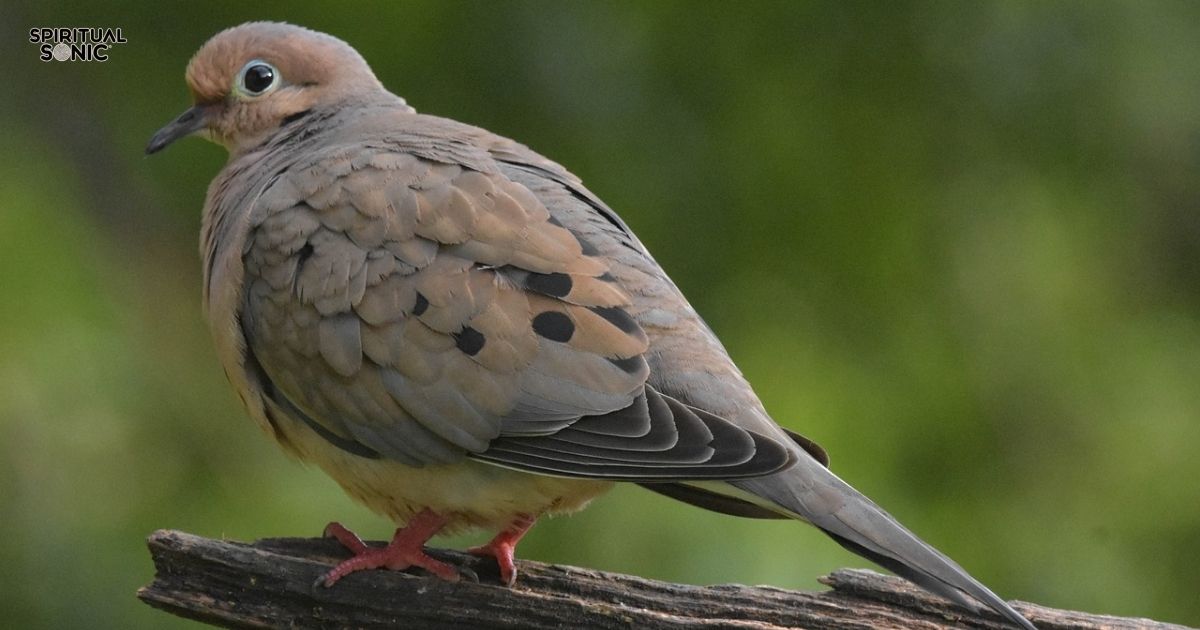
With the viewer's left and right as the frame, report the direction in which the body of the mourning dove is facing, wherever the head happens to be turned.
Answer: facing to the left of the viewer
